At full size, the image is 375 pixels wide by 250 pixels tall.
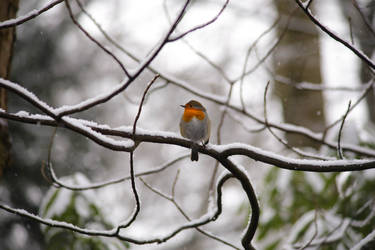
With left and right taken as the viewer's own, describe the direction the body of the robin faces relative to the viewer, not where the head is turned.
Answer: facing the viewer and to the left of the viewer

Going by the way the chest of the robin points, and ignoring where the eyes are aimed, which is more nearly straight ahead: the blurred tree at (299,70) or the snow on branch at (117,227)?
the snow on branch

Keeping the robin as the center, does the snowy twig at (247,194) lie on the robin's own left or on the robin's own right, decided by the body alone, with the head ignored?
on the robin's own left

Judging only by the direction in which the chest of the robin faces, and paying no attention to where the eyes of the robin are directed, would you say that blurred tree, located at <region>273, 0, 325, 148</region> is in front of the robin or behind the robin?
behind
